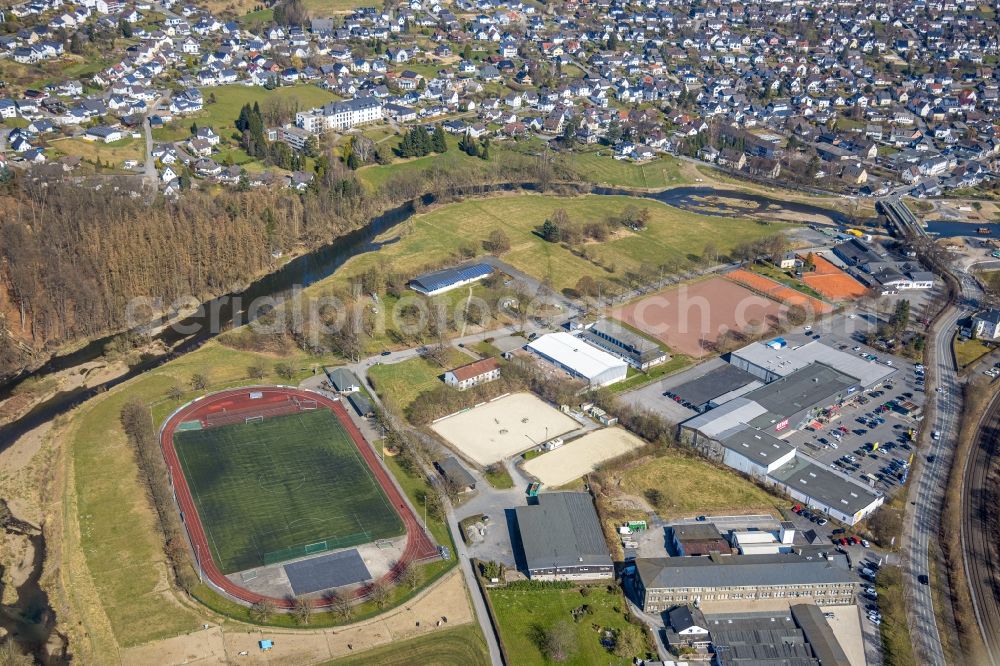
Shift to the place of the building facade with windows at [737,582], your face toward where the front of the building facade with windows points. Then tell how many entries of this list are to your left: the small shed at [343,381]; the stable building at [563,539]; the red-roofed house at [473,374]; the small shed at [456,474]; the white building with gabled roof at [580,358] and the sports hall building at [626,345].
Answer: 0

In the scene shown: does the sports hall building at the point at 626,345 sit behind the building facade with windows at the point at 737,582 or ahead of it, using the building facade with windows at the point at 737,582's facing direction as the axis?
behind

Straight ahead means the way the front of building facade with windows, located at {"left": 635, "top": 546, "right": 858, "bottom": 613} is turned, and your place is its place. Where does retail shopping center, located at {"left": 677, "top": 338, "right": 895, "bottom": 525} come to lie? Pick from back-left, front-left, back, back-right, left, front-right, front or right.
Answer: back

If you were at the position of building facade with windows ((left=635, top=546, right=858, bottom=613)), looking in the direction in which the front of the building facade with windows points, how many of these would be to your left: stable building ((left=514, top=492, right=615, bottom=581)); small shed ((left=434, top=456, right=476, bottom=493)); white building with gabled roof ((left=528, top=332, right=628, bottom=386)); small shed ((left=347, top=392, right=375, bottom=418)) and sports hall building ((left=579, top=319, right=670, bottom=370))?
0

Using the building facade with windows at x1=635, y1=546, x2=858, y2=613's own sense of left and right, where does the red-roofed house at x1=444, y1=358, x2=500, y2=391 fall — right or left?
on its right

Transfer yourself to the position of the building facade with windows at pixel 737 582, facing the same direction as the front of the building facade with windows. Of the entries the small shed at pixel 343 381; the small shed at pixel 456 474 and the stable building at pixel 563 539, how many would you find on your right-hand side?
3

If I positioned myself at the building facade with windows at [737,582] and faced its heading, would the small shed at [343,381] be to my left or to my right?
on my right

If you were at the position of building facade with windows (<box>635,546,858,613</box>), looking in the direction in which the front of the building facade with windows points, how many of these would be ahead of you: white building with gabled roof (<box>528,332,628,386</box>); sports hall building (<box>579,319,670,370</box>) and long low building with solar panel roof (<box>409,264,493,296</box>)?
0

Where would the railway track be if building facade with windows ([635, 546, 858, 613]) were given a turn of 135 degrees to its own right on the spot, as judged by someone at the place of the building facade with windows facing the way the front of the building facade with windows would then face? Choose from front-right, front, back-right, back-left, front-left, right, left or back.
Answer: right

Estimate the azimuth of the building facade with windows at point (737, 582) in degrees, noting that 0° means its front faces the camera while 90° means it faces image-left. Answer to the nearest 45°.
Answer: approximately 0°

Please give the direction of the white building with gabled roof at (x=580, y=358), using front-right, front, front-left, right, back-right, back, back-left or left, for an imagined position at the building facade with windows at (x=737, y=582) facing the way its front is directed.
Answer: back-right

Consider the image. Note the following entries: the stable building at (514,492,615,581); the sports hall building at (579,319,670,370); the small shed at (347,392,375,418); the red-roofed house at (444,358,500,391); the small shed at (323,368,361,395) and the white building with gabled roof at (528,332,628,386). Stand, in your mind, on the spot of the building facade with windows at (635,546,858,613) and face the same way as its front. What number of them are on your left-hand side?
0

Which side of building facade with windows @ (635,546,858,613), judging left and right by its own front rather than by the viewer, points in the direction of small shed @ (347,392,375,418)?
right

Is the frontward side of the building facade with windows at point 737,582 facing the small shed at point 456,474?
no

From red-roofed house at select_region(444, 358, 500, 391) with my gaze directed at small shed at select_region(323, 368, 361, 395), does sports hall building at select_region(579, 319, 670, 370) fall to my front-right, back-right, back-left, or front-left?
back-right

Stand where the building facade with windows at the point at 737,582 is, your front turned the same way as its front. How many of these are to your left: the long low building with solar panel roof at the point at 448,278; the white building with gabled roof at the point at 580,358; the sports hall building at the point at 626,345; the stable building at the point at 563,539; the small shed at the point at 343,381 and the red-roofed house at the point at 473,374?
0

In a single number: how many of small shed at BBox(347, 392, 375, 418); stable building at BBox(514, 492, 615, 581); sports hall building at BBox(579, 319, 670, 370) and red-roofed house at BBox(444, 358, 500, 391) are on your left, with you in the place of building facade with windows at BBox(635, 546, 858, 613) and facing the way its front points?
0
